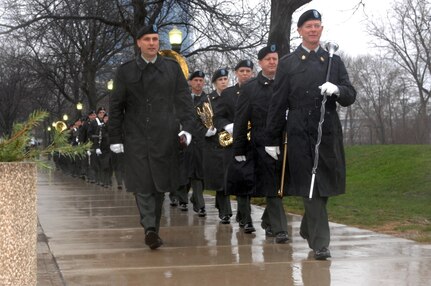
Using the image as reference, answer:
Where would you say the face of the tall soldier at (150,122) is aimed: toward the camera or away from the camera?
toward the camera

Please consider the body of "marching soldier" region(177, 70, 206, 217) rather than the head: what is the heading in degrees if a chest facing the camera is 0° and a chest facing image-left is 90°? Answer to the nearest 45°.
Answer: approximately 315°

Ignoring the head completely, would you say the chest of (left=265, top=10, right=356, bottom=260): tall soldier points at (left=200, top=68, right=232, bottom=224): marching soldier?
no

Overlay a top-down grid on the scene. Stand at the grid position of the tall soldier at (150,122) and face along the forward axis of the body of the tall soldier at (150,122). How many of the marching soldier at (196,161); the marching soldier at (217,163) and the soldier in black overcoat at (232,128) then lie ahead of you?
0

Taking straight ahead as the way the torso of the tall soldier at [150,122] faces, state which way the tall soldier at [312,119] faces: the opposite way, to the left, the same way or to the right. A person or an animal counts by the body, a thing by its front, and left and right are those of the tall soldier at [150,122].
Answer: the same way

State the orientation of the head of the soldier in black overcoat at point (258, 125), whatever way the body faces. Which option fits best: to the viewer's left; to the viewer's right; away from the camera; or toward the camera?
toward the camera

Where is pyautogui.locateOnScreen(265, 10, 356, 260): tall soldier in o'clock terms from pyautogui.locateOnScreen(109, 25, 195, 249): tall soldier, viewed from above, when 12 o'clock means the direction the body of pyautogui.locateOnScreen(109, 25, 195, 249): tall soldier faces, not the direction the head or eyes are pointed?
pyautogui.locateOnScreen(265, 10, 356, 260): tall soldier is roughly at 10 o'clock from pyautogui.locateOnScreen(109, 25, 195, 249): tall soldier.

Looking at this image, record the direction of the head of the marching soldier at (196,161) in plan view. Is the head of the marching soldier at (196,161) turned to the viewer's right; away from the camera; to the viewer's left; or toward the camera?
toward the camera

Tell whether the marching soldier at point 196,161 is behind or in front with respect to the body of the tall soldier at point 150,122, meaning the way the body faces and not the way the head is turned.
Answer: behind

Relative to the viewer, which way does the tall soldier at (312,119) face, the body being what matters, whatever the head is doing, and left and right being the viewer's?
facing the viewer

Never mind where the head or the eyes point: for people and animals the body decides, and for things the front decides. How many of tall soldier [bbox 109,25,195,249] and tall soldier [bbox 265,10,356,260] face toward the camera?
2

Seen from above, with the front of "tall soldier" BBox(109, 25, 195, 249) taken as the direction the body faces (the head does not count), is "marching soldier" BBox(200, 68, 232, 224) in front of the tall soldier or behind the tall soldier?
behind

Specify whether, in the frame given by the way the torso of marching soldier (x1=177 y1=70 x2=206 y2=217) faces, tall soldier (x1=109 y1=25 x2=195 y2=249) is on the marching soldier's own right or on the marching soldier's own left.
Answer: on the marching soldier's own right

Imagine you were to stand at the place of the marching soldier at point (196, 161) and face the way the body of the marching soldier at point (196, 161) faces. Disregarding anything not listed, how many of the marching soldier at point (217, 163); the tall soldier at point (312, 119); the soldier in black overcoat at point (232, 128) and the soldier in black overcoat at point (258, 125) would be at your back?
0

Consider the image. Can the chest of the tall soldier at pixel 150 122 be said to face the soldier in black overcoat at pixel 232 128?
no
